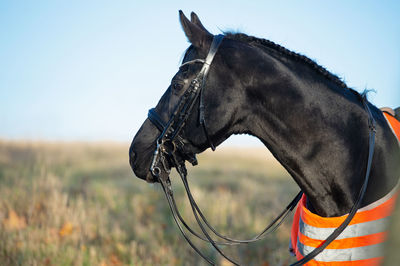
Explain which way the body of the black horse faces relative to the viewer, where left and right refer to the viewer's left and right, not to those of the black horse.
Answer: facing to the left of the viewer
